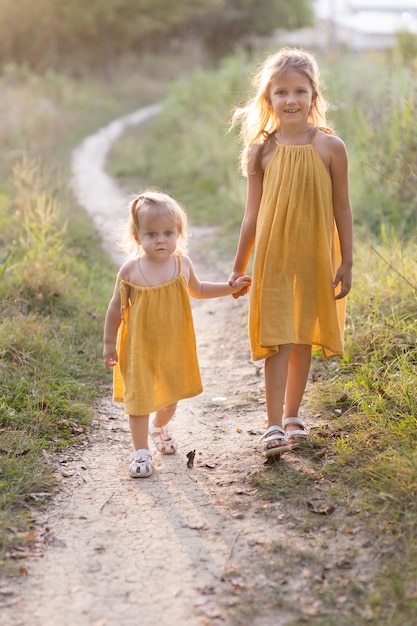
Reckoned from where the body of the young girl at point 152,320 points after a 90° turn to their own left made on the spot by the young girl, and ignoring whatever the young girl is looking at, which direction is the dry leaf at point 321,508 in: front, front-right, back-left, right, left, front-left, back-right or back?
front-right

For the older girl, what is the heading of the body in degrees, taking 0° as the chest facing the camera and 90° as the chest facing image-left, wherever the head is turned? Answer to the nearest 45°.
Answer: approximately 0°

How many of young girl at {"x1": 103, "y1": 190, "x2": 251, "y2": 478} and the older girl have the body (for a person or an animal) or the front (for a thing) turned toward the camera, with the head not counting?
2

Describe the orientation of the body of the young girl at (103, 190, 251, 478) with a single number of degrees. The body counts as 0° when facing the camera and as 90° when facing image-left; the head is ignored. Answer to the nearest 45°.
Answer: approximately 0°
